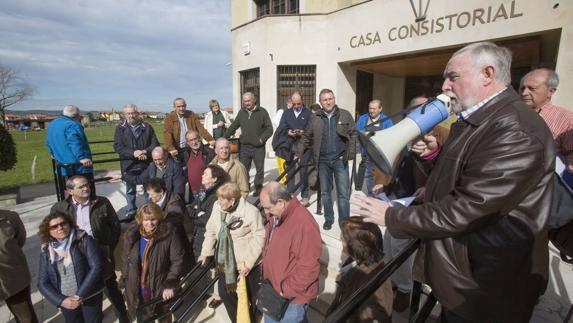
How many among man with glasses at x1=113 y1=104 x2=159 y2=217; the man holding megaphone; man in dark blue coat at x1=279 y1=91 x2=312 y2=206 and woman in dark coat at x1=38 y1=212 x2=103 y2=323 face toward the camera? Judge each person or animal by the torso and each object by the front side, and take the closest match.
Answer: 3

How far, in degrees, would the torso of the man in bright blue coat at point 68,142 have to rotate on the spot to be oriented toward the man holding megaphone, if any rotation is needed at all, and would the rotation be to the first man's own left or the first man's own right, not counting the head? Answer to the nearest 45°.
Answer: approximately 135° to the first man's own right

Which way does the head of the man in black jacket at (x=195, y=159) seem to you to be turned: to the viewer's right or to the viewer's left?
to the viewer's right

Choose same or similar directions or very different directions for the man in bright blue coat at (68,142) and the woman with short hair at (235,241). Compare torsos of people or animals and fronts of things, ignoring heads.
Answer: very different directions

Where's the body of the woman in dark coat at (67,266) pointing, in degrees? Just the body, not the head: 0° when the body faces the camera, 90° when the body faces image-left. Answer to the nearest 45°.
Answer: approximately 0°

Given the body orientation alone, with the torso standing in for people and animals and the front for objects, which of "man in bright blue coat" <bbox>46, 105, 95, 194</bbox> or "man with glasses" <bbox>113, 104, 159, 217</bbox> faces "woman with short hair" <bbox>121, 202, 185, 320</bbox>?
the man with glasses

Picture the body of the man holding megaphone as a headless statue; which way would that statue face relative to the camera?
to the viewer's left

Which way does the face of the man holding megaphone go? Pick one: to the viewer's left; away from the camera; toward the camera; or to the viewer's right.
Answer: to the viewer's left

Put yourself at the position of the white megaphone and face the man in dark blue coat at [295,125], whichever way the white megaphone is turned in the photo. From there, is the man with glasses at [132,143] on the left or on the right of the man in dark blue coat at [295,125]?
left

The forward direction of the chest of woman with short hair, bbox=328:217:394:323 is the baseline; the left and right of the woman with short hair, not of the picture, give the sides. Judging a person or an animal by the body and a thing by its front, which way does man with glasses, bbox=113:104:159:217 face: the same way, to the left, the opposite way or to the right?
the opposite way
